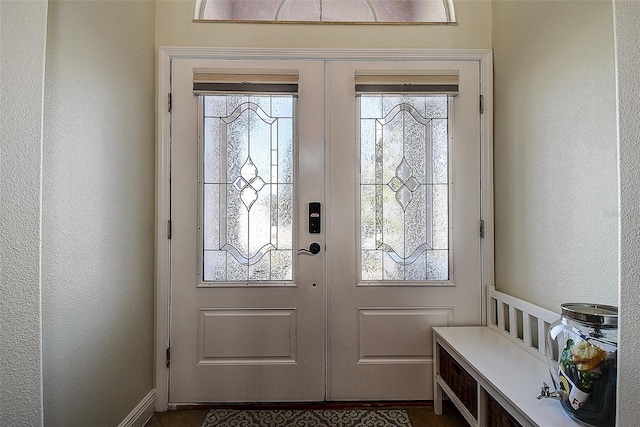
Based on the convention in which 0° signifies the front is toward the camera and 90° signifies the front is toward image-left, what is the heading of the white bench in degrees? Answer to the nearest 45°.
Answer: approximately 45°

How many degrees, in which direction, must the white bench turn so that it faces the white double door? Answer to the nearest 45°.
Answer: approximately 45° to its right

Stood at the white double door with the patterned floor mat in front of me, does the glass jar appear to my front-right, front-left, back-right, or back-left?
front-left

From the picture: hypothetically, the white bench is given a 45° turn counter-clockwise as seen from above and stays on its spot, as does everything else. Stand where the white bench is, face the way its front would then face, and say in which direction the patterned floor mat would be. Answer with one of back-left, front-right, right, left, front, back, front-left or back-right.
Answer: right
